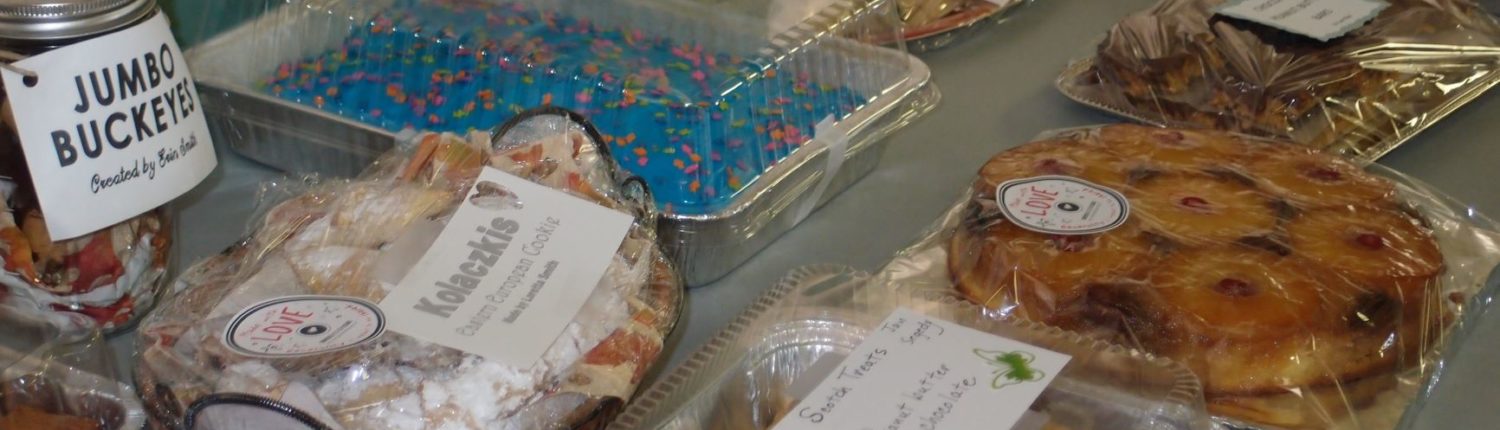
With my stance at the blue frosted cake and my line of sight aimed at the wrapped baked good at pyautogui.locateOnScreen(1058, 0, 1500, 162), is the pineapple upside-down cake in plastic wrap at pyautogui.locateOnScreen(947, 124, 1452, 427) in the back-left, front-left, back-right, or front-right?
front-right

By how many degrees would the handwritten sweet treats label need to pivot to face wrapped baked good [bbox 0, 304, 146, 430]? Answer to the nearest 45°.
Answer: approximately 135° to its right

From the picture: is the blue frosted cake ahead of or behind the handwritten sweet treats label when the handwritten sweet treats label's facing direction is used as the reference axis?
behind

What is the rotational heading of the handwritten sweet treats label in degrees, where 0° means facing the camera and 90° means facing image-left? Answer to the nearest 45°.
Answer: approximately 315°

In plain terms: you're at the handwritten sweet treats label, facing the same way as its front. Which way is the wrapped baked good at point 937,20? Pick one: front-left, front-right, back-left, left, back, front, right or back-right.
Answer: back-left

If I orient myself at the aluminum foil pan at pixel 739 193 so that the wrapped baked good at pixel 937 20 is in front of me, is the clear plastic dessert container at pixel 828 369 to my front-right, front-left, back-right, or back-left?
back-right

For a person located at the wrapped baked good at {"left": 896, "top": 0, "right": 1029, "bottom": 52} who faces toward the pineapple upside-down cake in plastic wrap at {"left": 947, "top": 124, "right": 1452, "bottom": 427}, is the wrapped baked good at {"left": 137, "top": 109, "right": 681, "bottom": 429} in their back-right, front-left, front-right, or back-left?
front-right

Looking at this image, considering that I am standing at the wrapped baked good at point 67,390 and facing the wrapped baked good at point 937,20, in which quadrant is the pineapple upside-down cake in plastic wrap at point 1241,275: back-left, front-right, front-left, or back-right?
front-right

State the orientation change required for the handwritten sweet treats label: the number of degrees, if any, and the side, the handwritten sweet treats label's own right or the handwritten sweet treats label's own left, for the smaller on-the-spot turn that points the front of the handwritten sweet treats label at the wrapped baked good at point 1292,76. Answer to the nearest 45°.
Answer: approximately 90° to the handwritten sweet treats label's own left
